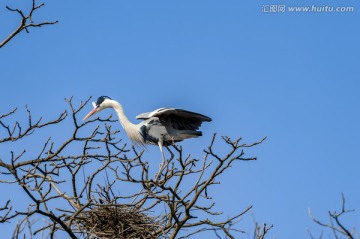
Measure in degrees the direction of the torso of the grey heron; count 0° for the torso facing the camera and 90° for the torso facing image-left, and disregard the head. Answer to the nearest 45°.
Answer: approximately 90°
